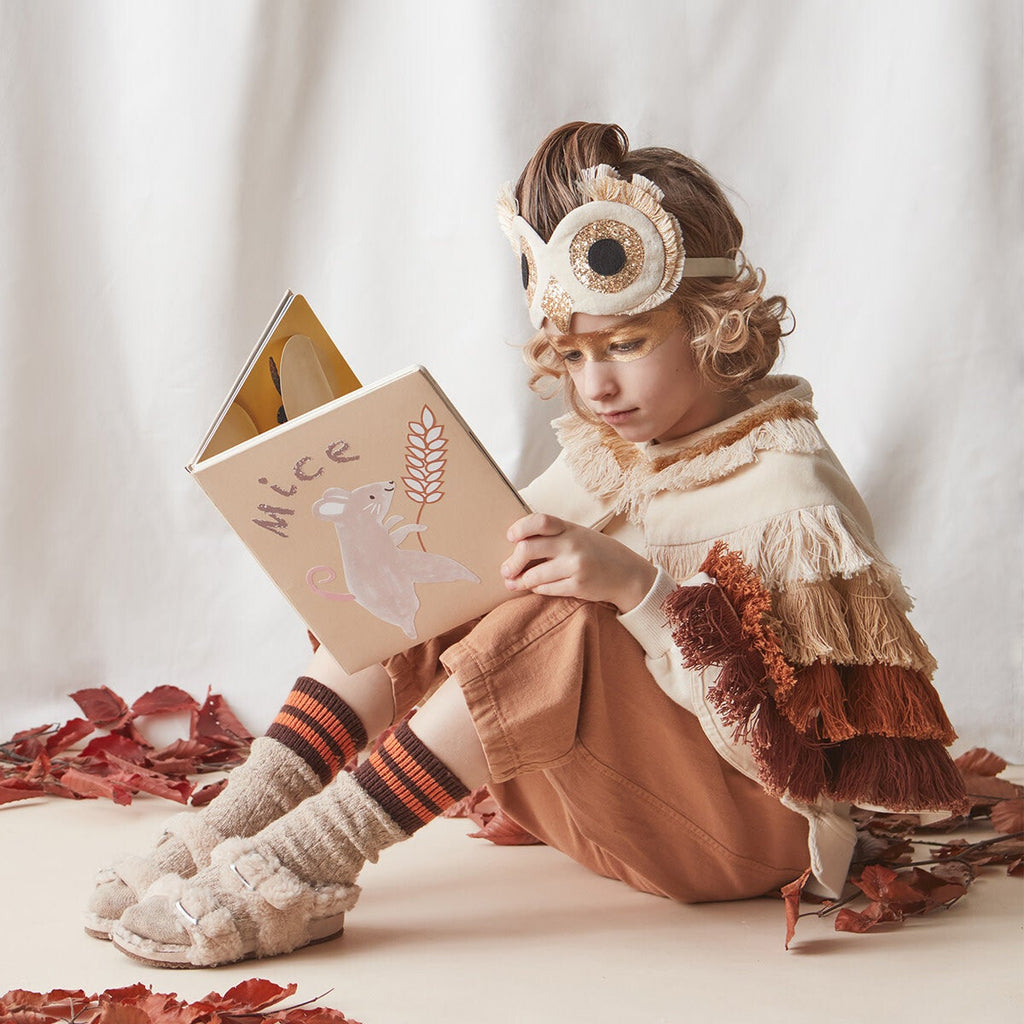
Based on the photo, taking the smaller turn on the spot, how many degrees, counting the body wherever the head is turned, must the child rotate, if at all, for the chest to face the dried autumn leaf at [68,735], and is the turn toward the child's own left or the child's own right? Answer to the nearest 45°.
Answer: approximately 90° to the child's own right

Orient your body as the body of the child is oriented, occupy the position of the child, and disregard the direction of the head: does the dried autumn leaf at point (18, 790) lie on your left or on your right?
on your right

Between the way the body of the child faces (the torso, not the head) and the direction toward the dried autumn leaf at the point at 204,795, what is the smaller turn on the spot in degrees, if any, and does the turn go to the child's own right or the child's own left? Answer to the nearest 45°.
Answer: approximately 90° to the child's own right

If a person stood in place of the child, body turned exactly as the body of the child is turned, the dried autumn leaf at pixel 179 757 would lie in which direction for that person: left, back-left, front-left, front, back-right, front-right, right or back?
right

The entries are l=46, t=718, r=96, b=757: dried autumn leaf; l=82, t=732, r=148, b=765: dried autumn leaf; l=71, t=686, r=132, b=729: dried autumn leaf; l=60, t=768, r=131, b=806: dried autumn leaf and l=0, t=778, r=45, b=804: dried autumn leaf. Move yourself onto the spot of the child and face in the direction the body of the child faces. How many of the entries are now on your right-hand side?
5

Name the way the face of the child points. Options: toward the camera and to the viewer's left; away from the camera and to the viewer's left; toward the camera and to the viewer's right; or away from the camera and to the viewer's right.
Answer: toward the camera and to the viewer's left
